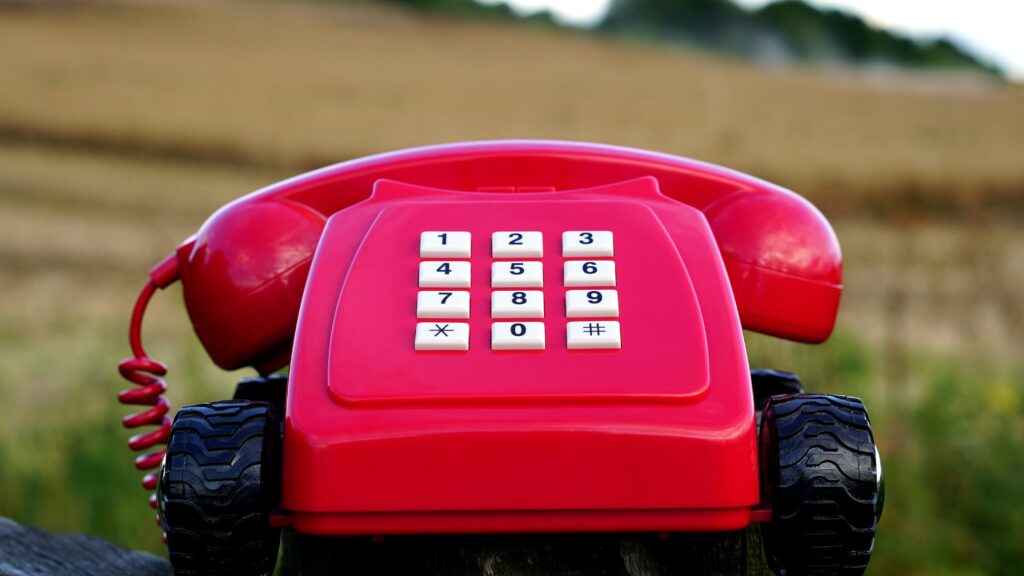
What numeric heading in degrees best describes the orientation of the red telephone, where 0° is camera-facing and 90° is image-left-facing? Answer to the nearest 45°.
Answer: approximately 0°
